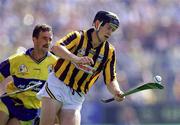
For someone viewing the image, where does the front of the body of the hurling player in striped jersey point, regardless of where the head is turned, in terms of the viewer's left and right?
facing the viewer and to the right of the viewer

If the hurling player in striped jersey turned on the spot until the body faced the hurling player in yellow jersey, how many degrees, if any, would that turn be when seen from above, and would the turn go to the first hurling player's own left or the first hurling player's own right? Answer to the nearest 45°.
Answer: approximately 180°

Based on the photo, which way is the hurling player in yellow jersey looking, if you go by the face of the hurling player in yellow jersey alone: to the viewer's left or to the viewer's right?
to the viewer's right

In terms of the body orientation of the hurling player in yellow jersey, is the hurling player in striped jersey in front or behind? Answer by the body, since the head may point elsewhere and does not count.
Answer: in front

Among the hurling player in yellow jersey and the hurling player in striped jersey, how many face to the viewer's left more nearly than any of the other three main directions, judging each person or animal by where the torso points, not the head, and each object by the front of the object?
0

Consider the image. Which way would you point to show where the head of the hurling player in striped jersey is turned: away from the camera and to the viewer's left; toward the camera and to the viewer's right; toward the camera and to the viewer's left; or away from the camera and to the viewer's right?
toward the camera and to the viewer's right
